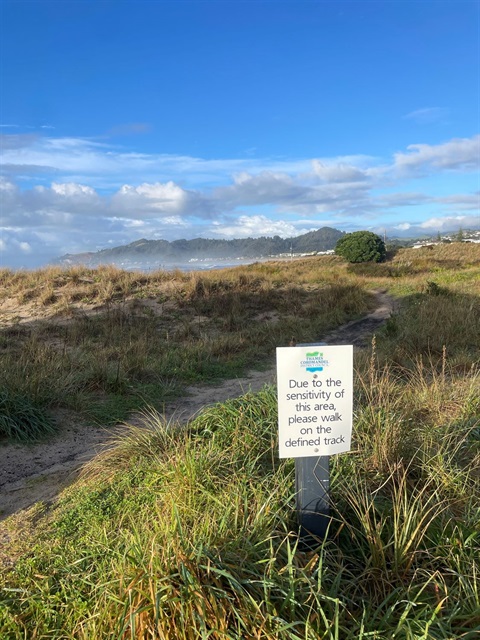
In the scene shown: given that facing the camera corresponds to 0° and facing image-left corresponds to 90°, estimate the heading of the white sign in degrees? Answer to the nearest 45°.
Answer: approximately 0°
